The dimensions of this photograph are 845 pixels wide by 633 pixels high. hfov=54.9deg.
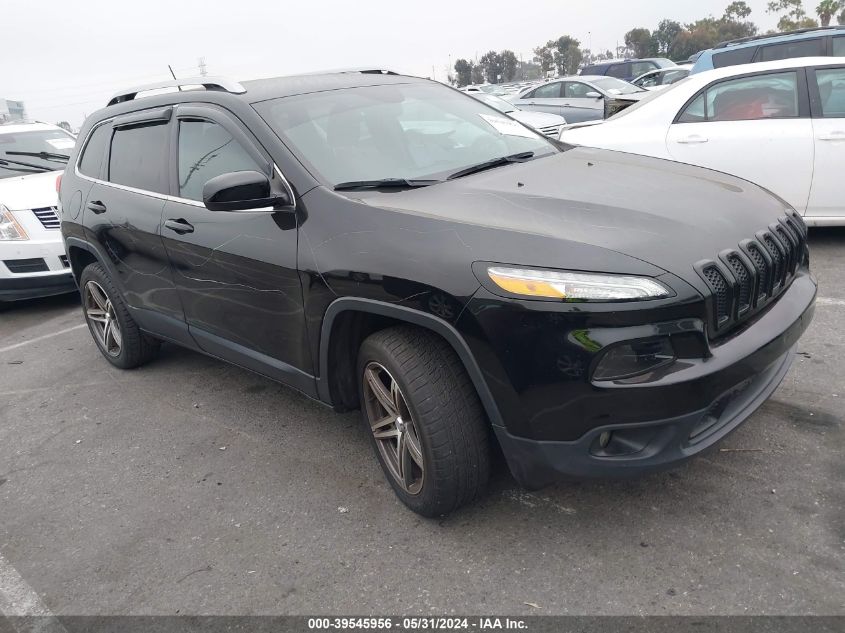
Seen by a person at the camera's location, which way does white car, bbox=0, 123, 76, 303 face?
facing the viewer and to the right of the viewer

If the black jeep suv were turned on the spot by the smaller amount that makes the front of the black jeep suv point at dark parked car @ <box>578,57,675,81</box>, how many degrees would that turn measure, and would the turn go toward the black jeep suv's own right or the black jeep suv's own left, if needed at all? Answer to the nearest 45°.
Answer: approximately 135° to the black jeep suv's own left

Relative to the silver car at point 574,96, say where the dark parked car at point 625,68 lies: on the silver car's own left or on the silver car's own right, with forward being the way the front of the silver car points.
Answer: on the silver car's own left

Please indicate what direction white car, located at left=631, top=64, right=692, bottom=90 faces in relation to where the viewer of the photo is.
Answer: facing the viewer and to the left of the viewer

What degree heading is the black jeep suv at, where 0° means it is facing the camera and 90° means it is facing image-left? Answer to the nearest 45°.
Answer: approximately 315°

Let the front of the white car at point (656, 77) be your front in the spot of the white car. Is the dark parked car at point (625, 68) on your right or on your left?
on your right

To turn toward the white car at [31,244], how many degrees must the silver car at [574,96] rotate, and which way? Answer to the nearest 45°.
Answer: approximately 90° to its right

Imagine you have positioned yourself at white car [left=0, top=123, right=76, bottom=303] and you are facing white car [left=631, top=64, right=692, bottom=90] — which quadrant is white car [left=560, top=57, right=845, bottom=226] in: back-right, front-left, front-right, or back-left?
front-right
